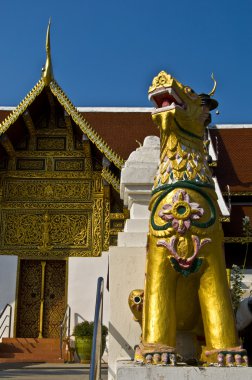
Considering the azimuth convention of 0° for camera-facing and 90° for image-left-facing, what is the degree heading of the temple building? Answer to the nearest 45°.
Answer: approximately 0°

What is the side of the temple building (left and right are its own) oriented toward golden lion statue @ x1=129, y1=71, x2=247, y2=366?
front

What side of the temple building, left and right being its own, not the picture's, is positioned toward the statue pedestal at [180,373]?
front

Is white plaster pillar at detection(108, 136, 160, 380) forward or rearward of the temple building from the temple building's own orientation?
forward
